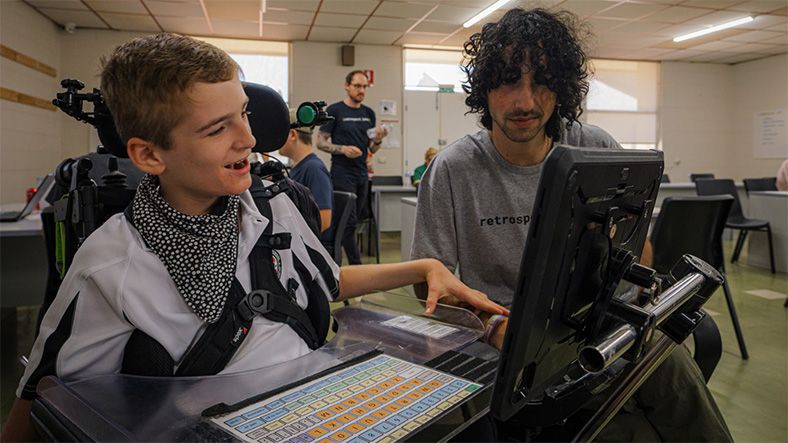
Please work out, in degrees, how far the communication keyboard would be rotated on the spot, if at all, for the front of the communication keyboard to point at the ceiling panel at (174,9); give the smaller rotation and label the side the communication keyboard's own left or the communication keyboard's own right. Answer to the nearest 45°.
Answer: approximately 45° to the communication keyboard's own right

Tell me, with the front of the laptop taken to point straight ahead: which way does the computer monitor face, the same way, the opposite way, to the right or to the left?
the same way

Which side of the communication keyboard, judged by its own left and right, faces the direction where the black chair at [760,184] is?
right

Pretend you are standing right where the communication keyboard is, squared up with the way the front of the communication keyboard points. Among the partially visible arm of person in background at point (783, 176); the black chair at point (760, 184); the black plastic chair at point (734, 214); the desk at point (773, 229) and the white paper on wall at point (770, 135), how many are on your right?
5

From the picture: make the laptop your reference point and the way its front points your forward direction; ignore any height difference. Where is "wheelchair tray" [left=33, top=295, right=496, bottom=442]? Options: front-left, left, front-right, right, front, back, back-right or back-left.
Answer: left

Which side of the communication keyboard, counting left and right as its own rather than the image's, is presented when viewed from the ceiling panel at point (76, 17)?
front
